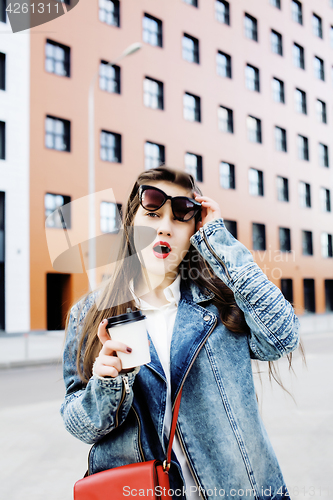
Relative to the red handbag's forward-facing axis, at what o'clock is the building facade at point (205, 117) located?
The building facade is roughly at 5 o'clock from the red handbag.

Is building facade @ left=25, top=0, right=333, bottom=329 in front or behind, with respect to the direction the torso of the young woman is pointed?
behind

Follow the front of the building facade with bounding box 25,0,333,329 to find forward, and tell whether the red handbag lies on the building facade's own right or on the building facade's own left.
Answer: on the building facade's own right

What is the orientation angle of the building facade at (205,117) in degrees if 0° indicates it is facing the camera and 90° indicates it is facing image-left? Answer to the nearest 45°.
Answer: approximately 315°

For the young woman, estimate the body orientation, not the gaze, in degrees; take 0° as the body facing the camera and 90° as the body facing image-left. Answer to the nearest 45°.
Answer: approximately 0°

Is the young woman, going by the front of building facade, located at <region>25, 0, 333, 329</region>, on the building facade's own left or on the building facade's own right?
on the building facade's own right

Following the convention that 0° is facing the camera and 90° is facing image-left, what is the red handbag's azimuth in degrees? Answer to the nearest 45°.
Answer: approximately 45°
